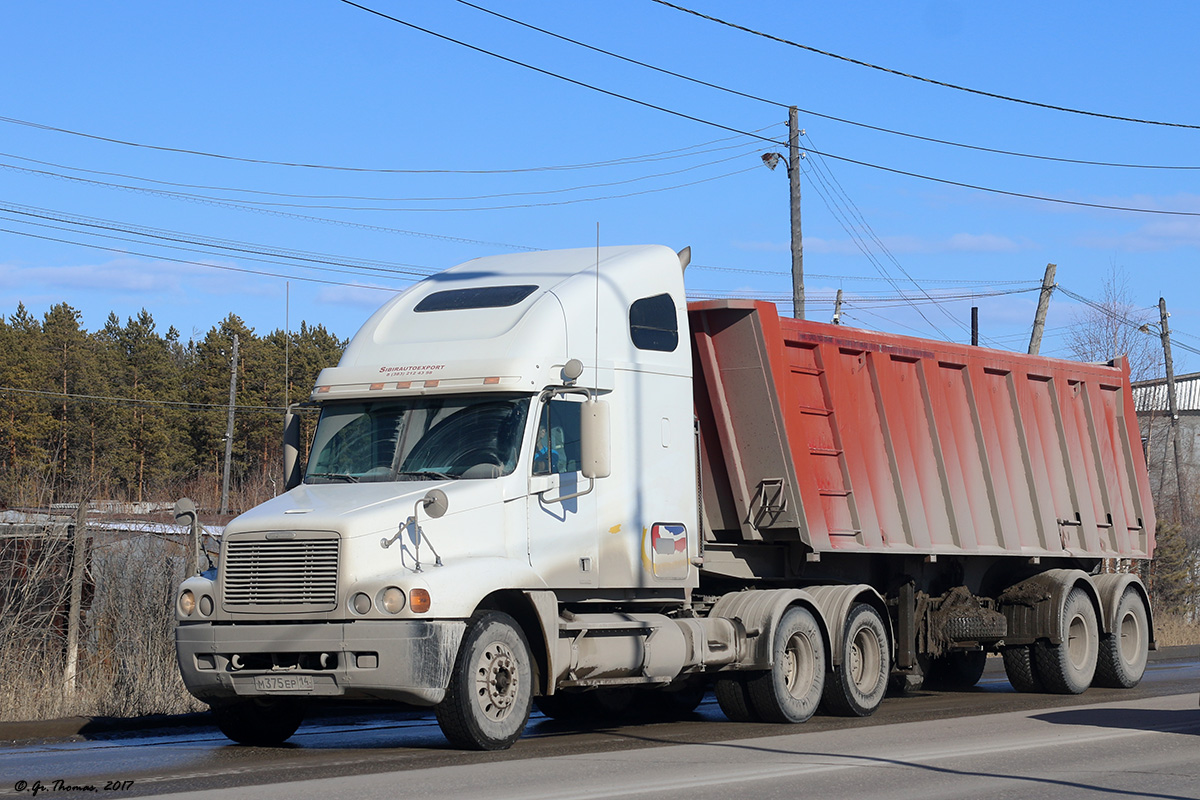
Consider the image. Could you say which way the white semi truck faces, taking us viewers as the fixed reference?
facing the viewer and to the left of the viewer

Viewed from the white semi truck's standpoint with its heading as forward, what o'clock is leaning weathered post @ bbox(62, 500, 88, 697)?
The leaning weathered post is roughly at 2 o'clock from the white semi truck.

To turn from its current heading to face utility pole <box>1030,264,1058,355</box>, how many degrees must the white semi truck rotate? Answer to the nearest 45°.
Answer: approximately 180°

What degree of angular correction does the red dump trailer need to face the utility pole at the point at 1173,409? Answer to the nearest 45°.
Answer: approximately 135° to its right

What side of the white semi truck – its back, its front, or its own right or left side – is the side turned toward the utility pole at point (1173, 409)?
back

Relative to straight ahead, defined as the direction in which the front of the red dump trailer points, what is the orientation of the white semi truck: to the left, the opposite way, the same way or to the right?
the same way

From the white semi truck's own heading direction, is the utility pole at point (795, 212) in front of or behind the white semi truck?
behind

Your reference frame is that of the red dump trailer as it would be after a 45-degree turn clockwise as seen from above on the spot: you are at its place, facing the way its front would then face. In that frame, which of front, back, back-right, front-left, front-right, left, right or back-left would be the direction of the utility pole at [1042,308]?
right

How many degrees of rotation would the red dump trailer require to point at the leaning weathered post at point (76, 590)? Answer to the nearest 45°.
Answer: approximately 45° to its right

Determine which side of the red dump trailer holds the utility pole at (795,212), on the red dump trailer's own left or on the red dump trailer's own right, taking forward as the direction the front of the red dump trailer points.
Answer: on the red dump trailer's own right
